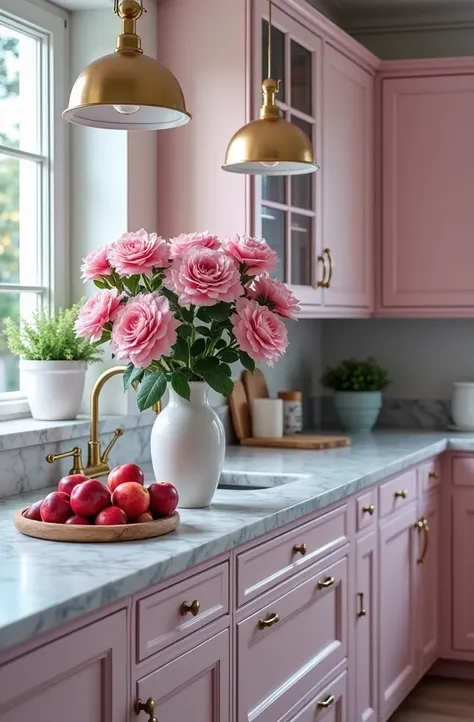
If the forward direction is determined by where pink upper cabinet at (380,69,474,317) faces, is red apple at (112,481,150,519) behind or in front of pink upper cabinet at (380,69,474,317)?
in front

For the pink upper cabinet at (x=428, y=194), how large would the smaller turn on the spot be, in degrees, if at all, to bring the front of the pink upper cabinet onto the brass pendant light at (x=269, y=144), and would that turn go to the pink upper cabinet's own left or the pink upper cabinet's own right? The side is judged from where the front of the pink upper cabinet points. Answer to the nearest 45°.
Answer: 0° — it already faces it

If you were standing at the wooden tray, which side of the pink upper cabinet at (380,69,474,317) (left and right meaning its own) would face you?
front

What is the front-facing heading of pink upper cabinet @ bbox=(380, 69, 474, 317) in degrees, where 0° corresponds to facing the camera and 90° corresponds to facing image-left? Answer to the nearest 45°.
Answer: approximately 0°

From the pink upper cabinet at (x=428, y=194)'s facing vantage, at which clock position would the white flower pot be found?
The white flower pot is roughly at 1 o'clock from the pink upper cabinet.

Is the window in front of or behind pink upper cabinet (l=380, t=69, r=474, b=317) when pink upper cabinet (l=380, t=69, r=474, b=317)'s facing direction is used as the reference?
in front

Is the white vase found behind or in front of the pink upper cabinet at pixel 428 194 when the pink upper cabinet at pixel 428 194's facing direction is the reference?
in front
